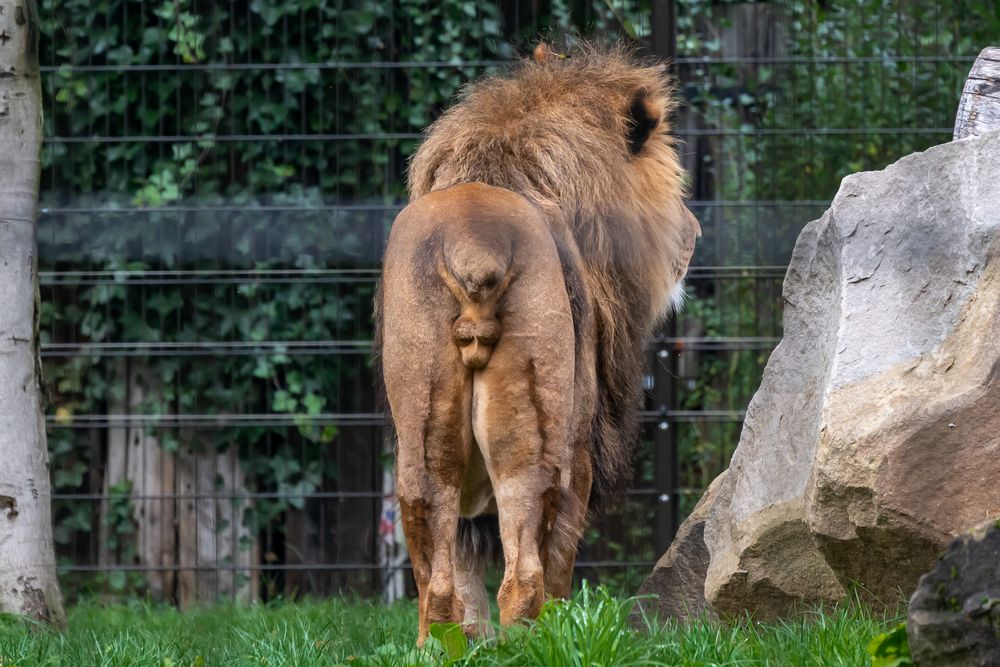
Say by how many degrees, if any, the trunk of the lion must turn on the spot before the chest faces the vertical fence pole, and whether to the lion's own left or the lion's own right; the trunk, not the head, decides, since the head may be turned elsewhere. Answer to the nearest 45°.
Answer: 0° — it already faces it

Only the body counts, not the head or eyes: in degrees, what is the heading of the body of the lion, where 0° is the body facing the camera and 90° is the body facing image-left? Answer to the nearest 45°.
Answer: approximately 180°

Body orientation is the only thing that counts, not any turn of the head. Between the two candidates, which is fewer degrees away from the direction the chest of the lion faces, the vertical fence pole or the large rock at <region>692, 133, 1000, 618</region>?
the vertical fence pole

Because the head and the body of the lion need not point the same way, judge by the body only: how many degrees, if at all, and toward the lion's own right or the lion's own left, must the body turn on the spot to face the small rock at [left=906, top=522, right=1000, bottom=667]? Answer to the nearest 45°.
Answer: approximately 135° to the lion's own right

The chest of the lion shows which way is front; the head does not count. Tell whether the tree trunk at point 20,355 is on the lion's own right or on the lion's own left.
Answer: on the lion's own left

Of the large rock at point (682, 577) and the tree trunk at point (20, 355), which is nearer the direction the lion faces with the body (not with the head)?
the large rock

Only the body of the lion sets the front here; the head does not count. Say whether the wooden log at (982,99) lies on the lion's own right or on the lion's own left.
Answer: on the lion's own right

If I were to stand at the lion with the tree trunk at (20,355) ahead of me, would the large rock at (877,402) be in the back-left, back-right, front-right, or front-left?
back-right

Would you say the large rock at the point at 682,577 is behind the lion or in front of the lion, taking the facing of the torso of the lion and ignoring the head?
in front

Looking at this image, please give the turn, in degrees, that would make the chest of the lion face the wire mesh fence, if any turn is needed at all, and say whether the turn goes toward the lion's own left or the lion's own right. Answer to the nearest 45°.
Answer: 0° — it already faces it
